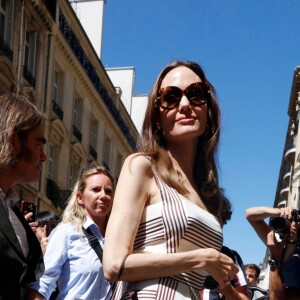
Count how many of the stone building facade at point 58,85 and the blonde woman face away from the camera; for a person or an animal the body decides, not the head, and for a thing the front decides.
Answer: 0

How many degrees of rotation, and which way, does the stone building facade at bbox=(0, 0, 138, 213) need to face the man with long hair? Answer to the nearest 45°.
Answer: approximately 45° to its right

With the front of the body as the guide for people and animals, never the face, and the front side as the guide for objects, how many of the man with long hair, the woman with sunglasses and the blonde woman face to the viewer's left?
0

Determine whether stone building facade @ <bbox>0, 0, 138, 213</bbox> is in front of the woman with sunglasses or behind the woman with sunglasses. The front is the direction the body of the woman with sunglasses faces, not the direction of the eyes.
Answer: behind

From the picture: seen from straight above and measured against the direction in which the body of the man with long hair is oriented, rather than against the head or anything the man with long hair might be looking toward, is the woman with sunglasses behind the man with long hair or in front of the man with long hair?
in front

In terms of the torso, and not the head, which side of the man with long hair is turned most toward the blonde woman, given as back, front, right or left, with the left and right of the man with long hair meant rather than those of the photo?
left

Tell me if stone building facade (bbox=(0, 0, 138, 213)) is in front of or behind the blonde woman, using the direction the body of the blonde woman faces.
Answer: behind

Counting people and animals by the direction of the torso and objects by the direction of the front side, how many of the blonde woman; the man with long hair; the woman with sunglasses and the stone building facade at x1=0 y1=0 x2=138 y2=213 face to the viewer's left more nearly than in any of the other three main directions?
0

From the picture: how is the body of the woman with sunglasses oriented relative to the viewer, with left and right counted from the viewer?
facing the viewer and to the right of the viewer

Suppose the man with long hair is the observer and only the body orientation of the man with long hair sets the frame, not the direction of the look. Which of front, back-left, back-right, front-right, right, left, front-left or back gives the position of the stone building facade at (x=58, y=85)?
left

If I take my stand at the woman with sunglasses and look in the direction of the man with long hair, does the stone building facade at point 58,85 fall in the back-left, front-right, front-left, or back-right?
front-right

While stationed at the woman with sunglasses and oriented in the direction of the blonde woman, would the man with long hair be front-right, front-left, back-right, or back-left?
front-left

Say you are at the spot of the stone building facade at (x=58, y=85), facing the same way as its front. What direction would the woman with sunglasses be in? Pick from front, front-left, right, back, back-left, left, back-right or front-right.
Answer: front-right

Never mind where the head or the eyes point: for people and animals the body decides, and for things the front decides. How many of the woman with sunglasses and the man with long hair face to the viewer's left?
0

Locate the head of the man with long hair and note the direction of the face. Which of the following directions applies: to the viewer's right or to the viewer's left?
to the viewer's right
